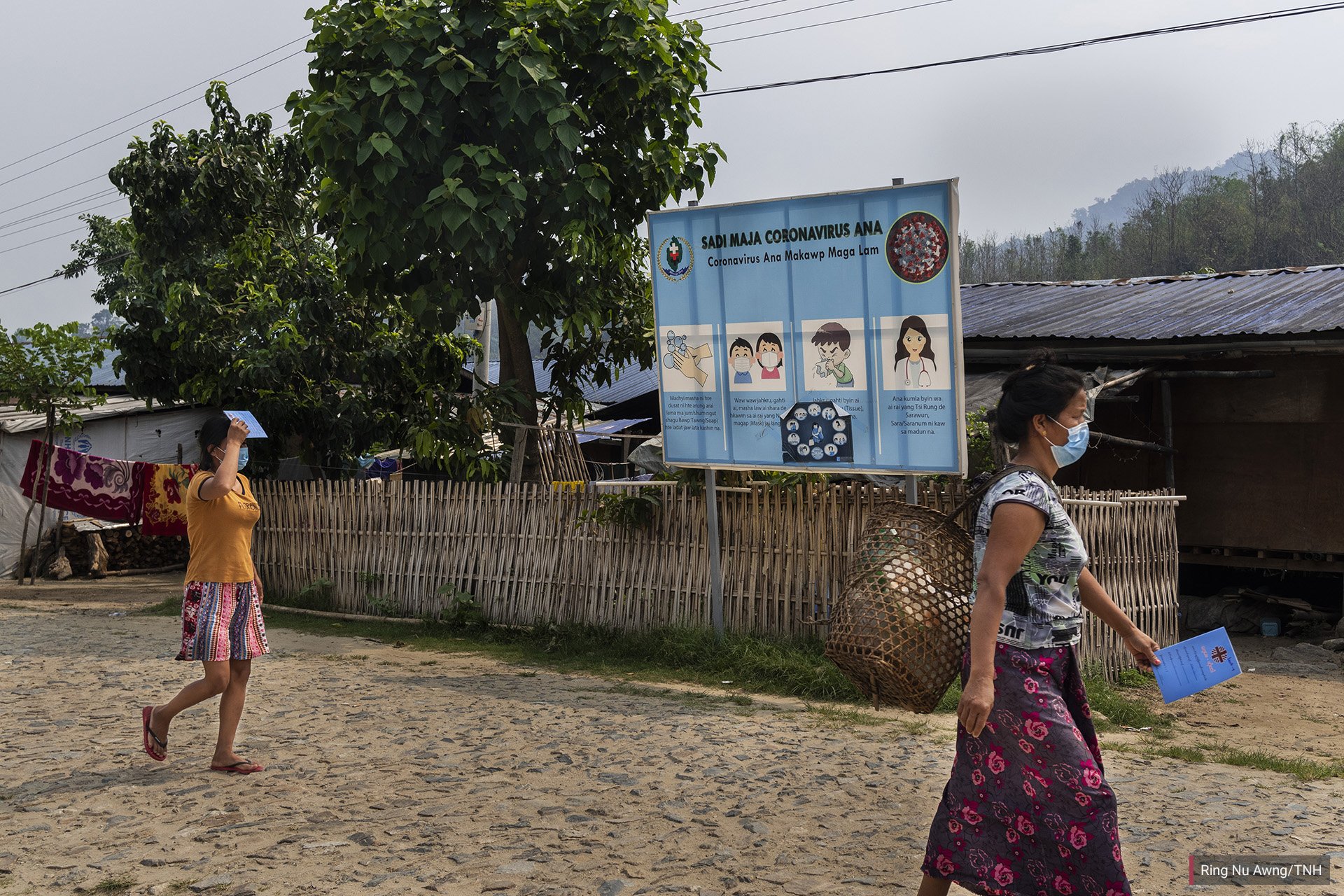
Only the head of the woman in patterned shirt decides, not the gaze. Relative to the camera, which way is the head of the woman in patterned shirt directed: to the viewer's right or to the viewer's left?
to the viewer's right

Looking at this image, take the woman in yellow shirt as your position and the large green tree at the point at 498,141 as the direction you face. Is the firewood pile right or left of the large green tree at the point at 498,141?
left

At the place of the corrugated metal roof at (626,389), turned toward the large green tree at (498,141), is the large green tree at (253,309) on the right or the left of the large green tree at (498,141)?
right

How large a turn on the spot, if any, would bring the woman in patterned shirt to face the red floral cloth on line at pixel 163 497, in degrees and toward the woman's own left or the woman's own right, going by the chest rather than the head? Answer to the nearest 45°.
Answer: approximately 135° to the woman's own left

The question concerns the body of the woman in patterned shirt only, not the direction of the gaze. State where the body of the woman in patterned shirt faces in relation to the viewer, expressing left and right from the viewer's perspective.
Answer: facing to the right of the viewer
